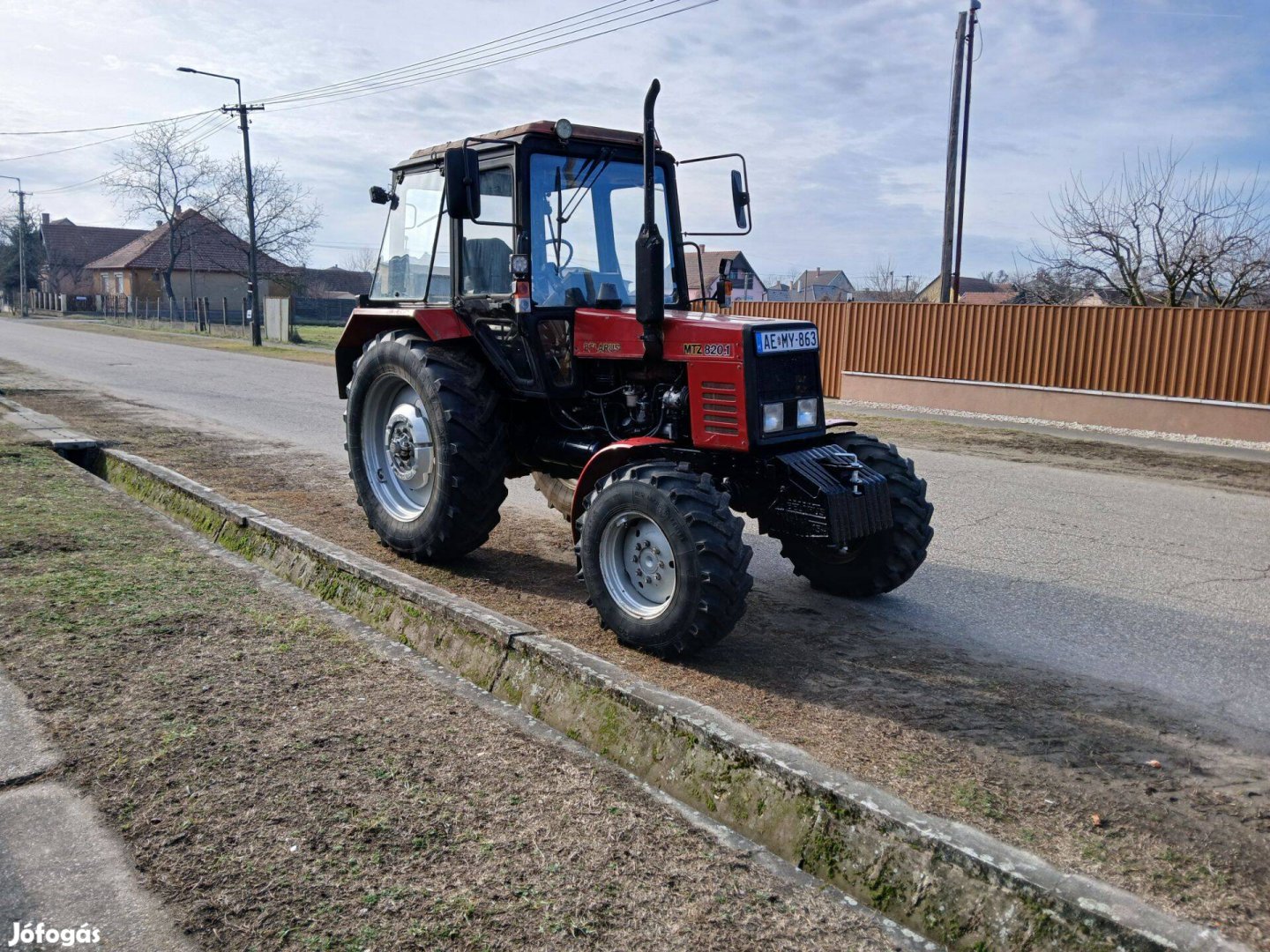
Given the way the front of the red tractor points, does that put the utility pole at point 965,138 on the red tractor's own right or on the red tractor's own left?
on the red tractor's own left

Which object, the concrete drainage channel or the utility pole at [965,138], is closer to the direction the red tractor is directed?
the concrete drainage channel

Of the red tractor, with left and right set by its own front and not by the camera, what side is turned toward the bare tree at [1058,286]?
left

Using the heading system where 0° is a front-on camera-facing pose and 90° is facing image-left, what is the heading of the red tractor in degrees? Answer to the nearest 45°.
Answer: approximately 315°

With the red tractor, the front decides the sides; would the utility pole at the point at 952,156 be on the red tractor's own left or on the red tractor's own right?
on the red tractor's own left

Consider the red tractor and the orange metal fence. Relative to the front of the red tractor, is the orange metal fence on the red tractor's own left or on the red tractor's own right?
on the red tractor's own left

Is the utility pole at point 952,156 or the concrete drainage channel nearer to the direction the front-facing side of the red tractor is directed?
the concrete drainage channel
